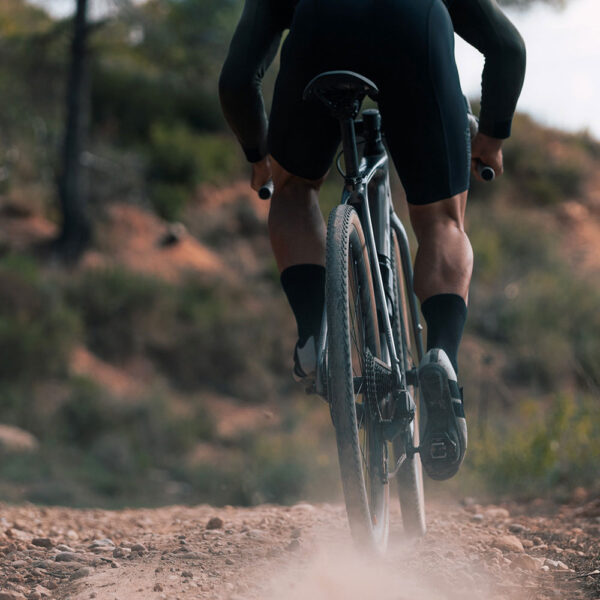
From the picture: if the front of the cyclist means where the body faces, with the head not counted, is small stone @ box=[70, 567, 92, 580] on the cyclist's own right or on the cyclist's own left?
on the cyclist's own left

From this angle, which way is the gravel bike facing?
away from the camera

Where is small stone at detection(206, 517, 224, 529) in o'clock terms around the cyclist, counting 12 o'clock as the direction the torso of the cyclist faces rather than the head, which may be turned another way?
The small stone is roughly at 11 o'clock from the cyclist.

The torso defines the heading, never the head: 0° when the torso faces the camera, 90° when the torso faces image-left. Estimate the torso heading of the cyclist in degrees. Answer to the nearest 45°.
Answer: approximately 180°

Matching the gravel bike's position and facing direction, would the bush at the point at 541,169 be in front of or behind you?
in front

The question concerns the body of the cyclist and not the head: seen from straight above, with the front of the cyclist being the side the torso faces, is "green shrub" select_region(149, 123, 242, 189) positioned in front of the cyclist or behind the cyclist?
in front

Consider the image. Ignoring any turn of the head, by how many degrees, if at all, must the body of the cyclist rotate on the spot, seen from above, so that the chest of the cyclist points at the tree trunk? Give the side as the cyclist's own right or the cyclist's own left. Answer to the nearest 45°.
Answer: approximately 45° to the cyclist's own left

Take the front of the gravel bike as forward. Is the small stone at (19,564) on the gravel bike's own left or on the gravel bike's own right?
on the gravel bike's own left
